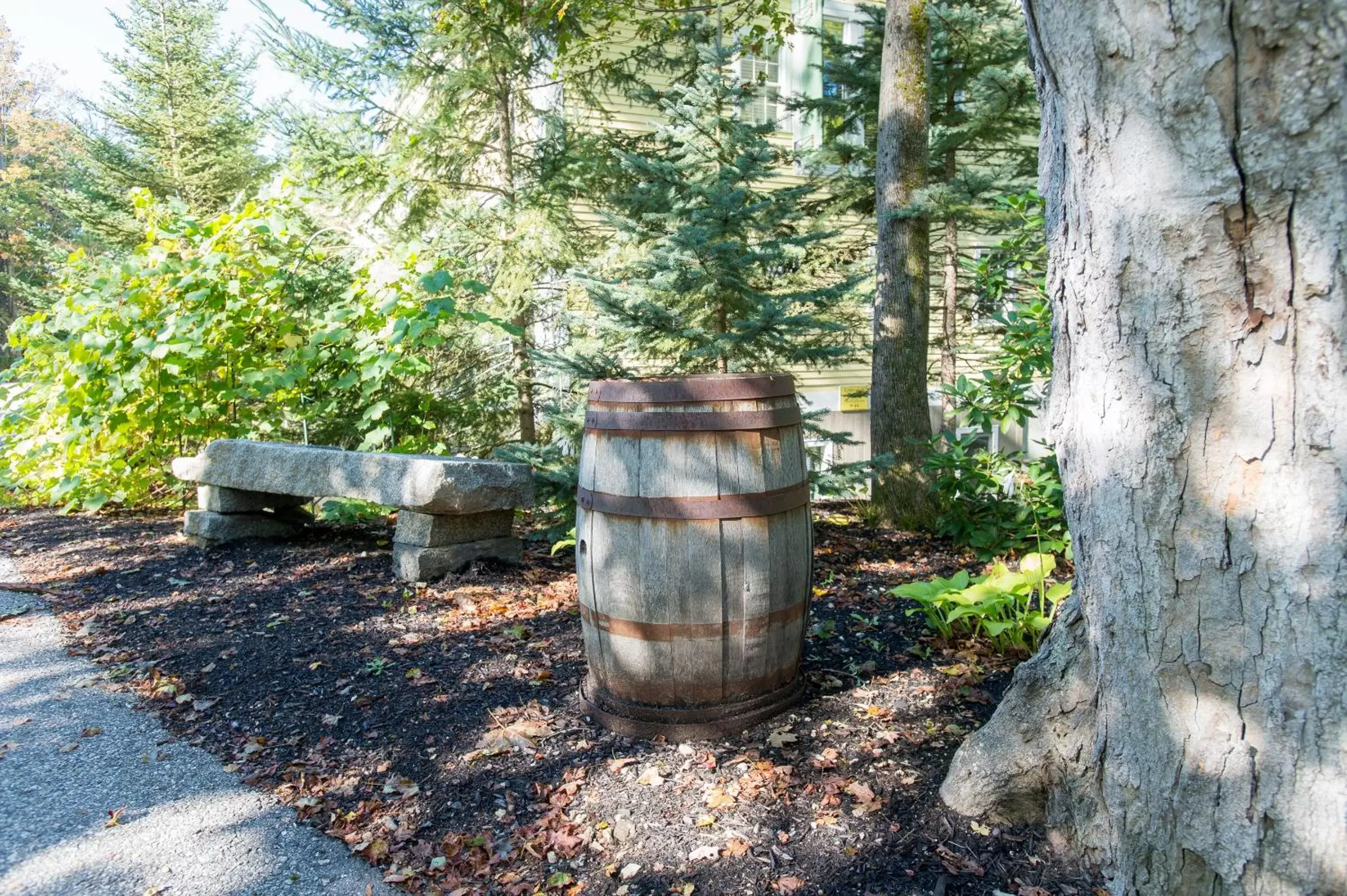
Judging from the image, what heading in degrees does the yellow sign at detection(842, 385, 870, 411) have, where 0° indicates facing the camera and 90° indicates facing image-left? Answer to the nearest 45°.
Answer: approximately 0°

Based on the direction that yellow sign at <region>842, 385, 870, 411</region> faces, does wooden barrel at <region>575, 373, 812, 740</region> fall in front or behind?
in front

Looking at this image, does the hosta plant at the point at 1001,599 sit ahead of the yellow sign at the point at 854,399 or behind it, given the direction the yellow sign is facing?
ahead

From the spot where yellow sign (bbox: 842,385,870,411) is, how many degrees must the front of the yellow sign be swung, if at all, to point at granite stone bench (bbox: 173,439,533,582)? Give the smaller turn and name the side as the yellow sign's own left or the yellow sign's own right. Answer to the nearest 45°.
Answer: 0° — it already faces it

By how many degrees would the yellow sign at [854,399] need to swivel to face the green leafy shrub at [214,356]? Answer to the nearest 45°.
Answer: approximately 45° to its right

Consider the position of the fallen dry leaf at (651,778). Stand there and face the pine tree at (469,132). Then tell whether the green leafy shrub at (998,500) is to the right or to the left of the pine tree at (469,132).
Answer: right

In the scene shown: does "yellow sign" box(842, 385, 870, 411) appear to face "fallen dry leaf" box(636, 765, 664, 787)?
yes

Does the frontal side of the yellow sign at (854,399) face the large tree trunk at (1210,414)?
yes
